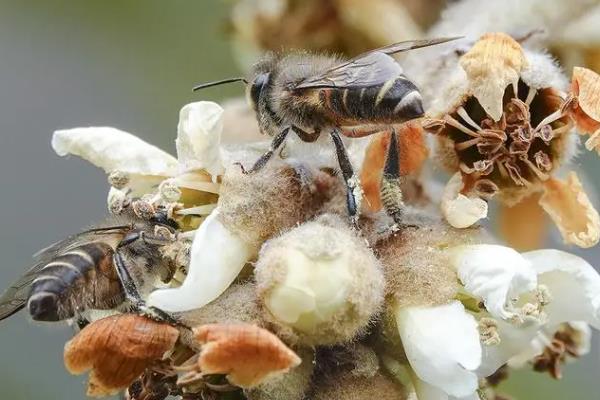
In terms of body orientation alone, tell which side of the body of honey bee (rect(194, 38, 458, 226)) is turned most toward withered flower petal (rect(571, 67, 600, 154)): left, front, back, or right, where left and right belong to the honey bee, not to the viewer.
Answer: back

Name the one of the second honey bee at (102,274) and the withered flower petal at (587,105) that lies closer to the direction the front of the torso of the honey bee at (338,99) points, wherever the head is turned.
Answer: the second honey bee

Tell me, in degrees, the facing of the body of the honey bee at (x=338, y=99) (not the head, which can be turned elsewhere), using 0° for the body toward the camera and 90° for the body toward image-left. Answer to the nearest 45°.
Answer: approximately 90°

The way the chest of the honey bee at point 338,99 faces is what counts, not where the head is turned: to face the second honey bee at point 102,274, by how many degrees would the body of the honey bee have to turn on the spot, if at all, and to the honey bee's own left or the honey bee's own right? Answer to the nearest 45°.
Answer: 0° — it already faces it
